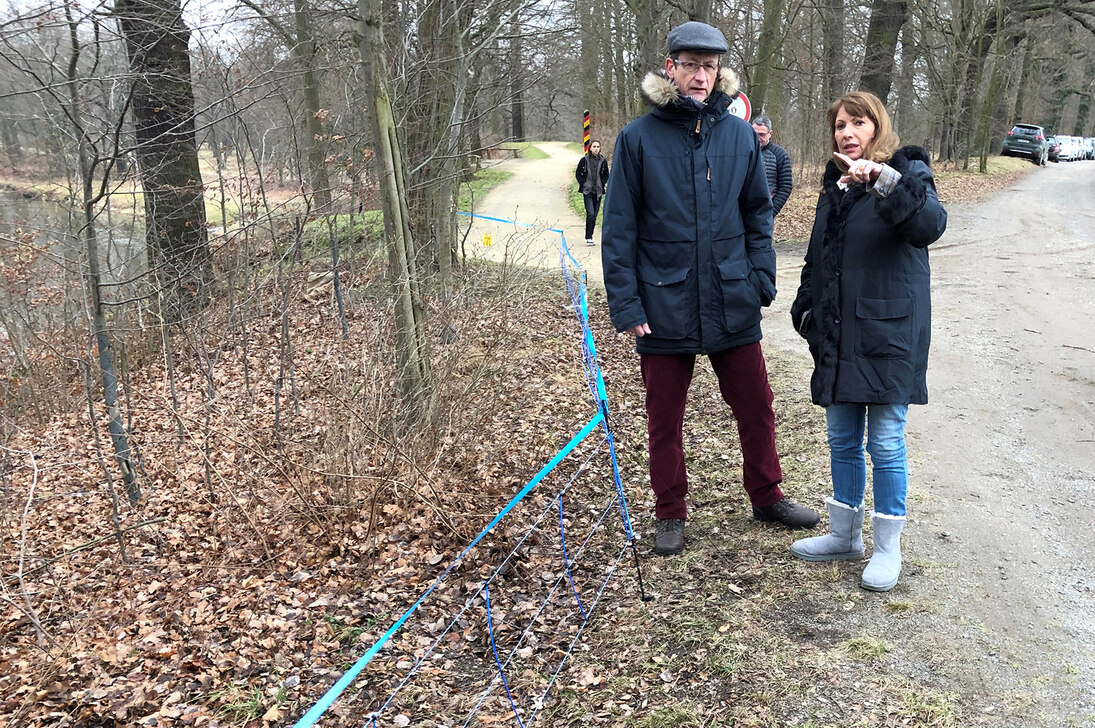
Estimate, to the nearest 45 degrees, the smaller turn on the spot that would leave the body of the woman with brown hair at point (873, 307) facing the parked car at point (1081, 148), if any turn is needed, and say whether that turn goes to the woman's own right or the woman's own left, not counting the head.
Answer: approximately 135° to the woman's own right

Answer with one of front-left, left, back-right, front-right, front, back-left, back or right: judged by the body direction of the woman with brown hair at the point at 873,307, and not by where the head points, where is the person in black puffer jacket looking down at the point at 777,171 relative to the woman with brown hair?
back-right

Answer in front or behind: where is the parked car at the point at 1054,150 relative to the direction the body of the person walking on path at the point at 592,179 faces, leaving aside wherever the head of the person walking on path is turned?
behind

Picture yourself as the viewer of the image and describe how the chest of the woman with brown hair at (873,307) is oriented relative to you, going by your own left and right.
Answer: facing the viewer and to the left of the viewer

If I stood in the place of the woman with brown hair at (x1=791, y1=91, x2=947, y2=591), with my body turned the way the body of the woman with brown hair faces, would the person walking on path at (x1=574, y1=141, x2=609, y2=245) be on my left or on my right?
on my right

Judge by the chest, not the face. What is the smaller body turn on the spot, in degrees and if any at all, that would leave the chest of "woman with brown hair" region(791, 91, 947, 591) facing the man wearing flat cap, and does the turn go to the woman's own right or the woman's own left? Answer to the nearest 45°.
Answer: approximately 45° to the woman's own right

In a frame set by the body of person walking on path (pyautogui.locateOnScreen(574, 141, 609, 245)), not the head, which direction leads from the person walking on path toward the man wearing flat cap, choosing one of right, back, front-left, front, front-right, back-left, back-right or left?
front

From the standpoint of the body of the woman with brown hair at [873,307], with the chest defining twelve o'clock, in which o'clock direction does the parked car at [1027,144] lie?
The parked car is roughly at 5 o'clock from the woman with brown hair.

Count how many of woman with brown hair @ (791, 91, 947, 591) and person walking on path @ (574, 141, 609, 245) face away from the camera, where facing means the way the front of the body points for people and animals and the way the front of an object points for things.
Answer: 0

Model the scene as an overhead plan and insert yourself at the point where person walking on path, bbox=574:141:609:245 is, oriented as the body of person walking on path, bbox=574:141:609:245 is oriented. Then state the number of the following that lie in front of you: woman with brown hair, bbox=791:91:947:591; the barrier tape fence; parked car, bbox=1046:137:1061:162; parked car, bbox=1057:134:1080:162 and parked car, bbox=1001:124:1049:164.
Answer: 2

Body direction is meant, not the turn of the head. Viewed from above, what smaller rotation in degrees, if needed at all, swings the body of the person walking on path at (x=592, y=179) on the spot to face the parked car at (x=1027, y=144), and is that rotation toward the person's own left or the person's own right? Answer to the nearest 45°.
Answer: approximately 135° to the person's own left

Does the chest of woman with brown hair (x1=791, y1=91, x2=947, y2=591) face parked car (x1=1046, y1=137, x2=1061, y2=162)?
no

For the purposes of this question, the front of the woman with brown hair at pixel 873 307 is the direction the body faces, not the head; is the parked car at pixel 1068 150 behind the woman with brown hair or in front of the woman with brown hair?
behind

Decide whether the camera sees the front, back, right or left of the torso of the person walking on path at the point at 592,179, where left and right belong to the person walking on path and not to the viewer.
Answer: front

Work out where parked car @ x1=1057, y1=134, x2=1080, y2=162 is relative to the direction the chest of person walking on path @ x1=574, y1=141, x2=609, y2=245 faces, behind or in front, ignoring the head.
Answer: behind

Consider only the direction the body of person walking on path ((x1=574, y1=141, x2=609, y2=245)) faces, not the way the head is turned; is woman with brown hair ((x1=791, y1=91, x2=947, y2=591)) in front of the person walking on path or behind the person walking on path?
in front

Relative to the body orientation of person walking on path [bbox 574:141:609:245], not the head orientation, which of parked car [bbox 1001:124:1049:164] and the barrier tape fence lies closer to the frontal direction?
the barrier tape fence

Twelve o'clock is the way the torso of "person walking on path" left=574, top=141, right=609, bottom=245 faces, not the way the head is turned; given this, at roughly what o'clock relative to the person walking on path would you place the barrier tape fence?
The barrier tape fence is roughly at 12 o'clock from the person walking on path.
